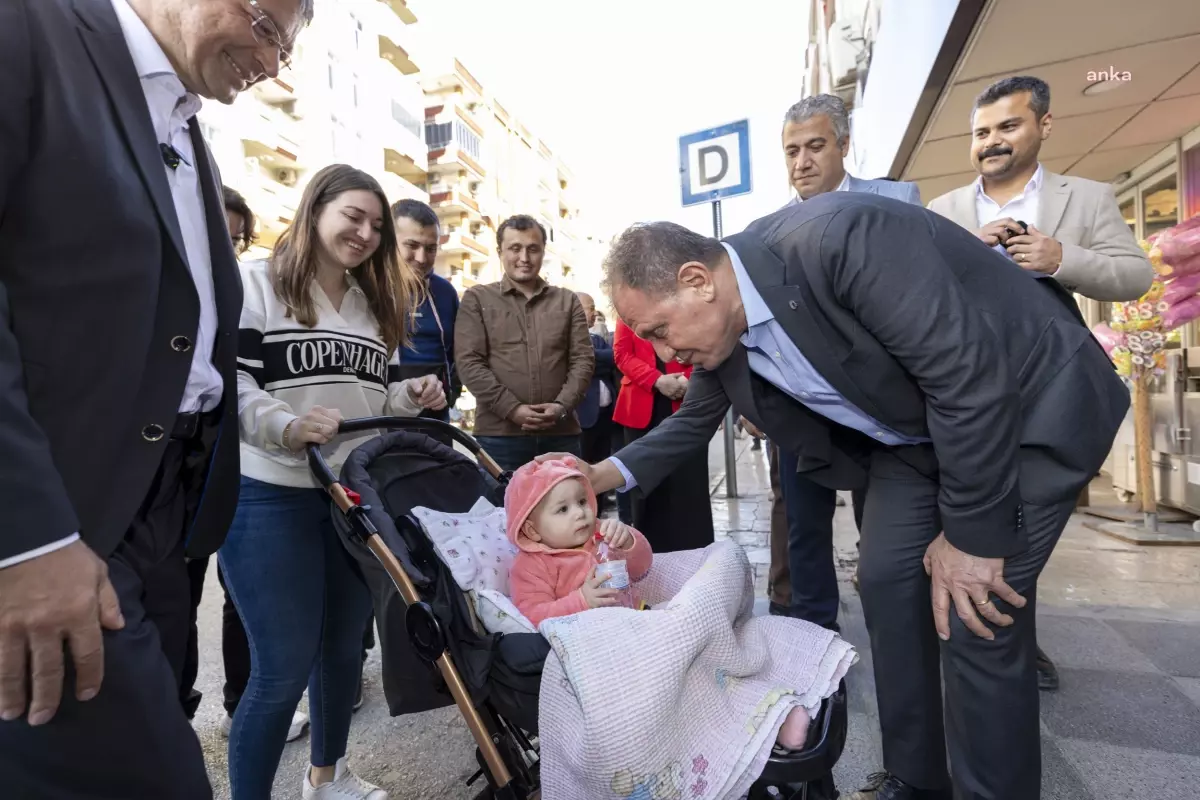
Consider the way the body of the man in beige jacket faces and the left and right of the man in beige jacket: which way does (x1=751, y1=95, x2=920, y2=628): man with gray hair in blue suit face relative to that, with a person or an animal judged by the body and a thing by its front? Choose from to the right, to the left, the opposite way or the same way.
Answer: the same way

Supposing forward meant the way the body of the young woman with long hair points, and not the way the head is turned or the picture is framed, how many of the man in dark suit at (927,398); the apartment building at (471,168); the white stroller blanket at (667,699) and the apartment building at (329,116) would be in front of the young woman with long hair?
2

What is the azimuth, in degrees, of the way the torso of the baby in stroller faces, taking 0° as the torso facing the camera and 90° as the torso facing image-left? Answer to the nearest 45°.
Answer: approximately 315°

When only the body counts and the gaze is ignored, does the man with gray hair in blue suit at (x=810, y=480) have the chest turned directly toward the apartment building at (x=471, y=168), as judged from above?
no

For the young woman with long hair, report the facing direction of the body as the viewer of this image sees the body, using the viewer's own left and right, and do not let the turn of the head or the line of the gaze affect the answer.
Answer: facing the viewer and to the right of the viewer

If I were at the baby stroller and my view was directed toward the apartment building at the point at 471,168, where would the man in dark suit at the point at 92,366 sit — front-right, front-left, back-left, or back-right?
back-left

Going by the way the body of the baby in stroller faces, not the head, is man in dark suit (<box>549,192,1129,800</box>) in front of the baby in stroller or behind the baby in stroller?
in front

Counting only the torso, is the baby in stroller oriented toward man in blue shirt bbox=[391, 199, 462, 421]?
no

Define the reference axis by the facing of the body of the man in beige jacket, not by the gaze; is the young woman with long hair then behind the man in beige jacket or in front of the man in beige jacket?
in front

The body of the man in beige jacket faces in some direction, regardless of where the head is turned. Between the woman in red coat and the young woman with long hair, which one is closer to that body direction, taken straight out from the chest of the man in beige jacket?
the young woman with long hair

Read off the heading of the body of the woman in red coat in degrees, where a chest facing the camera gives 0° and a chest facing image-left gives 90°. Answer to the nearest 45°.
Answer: approximately 315°

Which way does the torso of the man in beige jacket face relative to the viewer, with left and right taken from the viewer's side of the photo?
facing the viewer and to the left of the viewer
